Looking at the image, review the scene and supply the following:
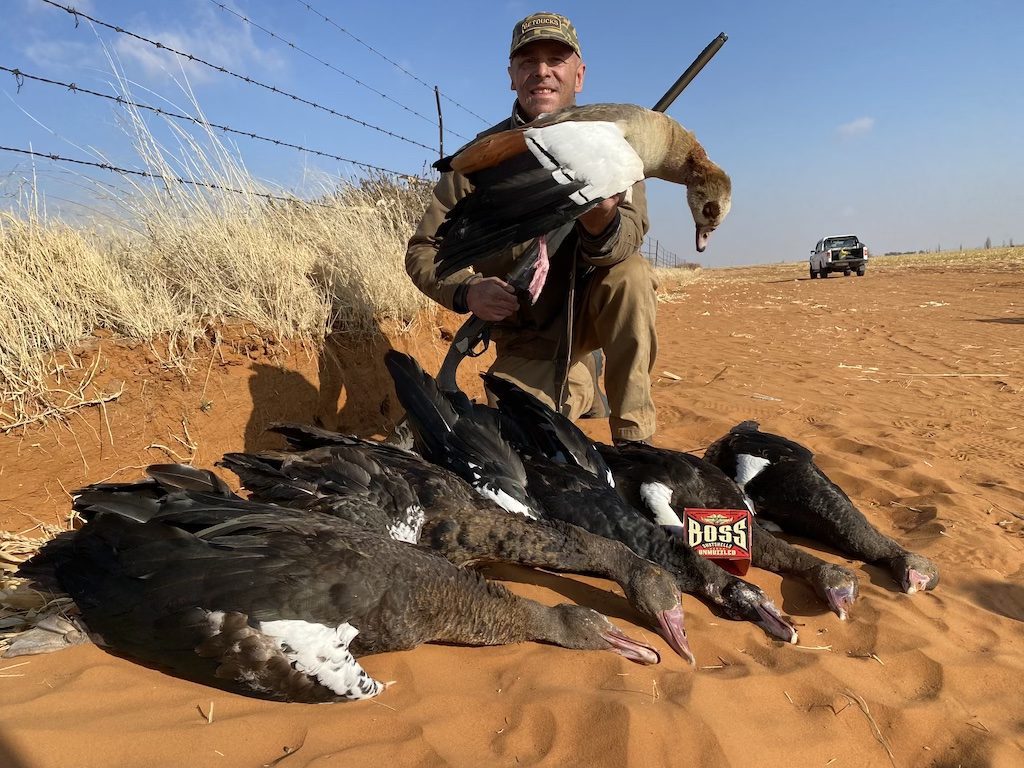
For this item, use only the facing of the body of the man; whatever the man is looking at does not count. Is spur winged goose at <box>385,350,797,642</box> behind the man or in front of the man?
in front

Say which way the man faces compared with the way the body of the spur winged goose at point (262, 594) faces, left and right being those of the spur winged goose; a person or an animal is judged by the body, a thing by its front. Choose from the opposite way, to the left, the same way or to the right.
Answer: to the right

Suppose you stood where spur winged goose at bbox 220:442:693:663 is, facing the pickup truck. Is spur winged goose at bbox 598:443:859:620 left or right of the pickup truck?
right

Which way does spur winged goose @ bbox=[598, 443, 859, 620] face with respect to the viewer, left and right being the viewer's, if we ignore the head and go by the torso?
facing the viewer and to the right of the viewer

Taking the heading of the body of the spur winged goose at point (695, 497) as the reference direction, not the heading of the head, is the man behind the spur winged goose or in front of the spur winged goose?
behind

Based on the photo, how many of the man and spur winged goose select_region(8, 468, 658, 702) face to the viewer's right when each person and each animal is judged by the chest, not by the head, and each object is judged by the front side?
1

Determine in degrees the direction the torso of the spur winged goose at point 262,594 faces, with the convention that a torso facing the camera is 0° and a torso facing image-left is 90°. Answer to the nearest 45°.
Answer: approximately 270°

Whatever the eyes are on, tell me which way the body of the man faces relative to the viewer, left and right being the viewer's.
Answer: facing the viewer

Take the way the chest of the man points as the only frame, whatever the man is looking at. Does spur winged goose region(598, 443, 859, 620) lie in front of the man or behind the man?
in front

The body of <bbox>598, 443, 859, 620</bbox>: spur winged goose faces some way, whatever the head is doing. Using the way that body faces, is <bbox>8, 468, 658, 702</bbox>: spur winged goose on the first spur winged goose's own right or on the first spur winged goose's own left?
on the first spur winged goose's own right
